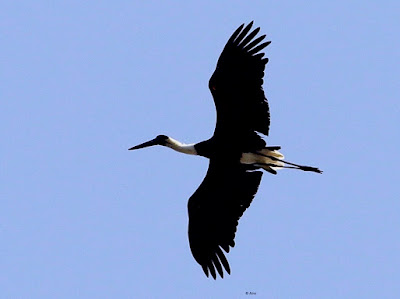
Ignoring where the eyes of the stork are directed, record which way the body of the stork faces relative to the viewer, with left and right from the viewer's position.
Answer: facing to the left of the viewer
